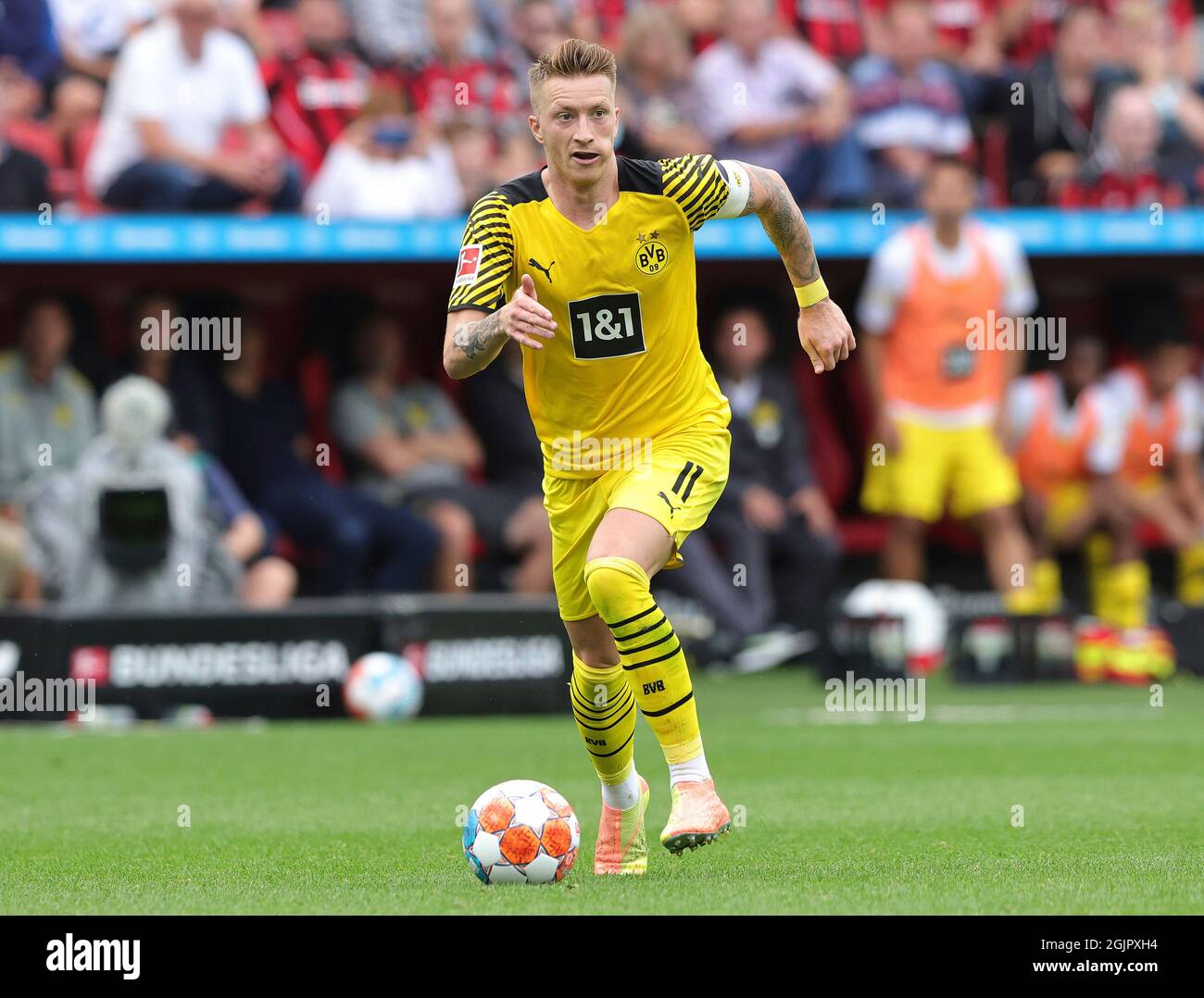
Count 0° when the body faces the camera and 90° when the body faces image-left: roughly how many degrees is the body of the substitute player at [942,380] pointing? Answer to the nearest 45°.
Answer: approximately 0°

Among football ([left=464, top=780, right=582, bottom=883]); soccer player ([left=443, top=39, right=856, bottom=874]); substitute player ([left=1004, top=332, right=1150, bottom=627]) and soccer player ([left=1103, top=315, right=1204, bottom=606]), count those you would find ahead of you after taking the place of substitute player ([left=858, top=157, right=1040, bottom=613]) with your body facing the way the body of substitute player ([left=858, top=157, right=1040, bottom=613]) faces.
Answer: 2

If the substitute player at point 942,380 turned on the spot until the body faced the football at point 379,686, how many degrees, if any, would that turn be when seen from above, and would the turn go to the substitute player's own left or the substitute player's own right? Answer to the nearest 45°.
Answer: approximately 45° to the substitute player's own right

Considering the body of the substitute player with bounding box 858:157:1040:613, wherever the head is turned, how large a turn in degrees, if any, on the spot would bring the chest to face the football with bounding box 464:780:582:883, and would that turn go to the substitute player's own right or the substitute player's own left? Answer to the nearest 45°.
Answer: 0° — they already face it

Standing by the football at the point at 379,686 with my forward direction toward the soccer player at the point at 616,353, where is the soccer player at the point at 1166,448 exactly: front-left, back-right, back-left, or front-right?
back-left

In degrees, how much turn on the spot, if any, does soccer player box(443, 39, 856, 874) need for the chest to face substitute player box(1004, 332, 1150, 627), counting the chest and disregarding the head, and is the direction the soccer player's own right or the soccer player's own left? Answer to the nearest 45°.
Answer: approximately 180°

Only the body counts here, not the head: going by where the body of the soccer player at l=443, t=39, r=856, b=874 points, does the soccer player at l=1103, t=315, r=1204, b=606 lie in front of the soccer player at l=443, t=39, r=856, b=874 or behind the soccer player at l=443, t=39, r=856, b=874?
behind
